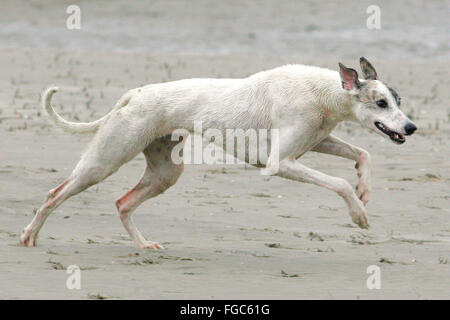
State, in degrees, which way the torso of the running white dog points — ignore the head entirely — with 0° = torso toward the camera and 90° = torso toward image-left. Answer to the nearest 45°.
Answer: approximately 270°
